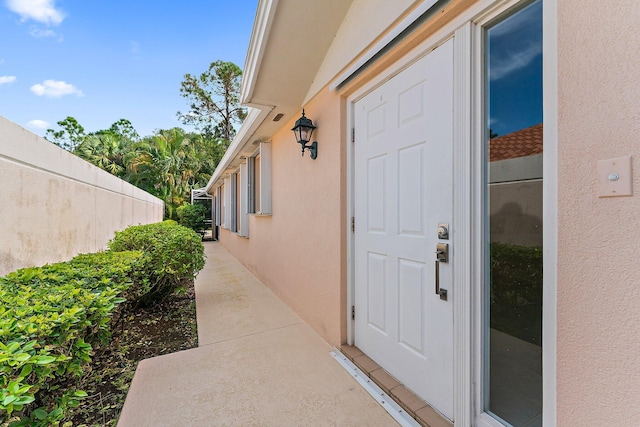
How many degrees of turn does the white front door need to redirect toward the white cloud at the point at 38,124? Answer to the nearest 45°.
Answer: approximately 90° to its right

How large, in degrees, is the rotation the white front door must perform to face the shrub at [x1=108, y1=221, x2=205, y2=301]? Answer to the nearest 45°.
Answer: approximately 45° to its right

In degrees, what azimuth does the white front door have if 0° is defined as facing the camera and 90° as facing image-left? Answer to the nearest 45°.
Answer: approximately 45°

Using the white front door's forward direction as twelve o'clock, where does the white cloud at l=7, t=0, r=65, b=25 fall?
The white cloud is roughly at 2 o'clock from the white front door.

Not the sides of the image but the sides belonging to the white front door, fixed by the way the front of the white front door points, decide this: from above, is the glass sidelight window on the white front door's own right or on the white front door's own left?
on the white front door's own left

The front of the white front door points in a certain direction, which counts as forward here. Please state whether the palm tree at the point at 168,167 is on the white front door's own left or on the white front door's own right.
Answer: on the white front door's own right

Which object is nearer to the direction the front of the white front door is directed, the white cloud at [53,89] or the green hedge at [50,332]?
the green hedge

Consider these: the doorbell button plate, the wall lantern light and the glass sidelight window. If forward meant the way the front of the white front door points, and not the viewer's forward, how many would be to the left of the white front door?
2

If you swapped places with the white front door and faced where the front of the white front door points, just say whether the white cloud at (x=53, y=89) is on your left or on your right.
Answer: on your right

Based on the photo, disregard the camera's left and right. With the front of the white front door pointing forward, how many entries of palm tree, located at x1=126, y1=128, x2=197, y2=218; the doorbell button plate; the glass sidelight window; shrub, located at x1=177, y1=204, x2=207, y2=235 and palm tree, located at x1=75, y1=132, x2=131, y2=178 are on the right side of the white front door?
3

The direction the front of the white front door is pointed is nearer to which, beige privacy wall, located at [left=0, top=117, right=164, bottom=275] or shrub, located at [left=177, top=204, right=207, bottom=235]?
the beige privacy wall
